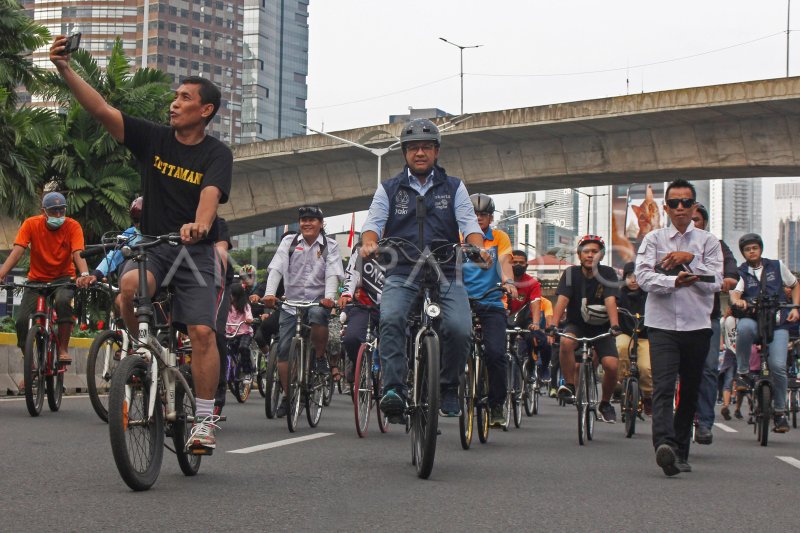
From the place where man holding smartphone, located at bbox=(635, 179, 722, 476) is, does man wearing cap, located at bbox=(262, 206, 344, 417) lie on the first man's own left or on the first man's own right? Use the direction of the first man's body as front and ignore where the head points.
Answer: on the first man's own right

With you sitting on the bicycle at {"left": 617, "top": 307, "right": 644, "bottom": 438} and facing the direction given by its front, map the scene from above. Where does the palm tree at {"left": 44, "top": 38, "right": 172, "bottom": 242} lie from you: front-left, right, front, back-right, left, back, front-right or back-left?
back-right

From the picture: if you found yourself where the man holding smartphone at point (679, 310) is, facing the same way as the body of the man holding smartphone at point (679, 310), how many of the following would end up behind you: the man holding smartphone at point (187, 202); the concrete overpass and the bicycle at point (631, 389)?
2

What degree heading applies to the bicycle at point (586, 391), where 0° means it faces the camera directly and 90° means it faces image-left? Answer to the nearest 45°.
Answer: approximately 0°

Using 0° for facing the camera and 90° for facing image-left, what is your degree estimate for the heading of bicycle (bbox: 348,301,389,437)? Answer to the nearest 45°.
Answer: approximately 0°
